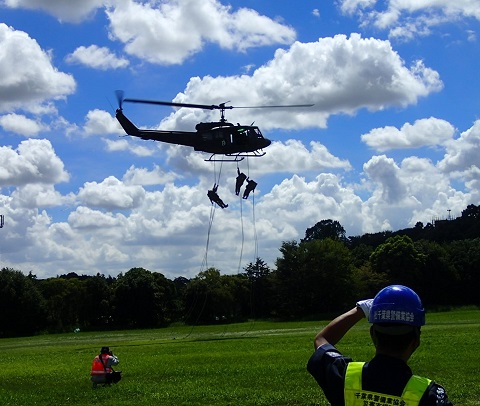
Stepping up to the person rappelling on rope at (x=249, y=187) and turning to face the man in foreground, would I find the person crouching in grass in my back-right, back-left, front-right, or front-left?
front-right

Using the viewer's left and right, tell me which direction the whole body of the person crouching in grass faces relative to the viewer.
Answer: facing away from the viewer and to the right of the viewer

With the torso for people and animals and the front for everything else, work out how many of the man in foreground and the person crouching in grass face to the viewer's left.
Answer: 0

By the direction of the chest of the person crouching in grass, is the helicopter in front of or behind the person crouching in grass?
in front

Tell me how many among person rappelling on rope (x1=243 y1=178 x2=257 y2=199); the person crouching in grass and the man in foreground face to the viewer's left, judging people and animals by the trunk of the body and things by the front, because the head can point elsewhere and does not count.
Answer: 1

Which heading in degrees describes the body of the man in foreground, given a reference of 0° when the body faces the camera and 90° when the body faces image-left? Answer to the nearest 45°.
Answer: approximately 180°

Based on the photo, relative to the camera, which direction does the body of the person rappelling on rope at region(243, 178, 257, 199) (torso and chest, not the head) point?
to the viewer's left

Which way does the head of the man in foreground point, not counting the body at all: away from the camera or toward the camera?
away from the camera

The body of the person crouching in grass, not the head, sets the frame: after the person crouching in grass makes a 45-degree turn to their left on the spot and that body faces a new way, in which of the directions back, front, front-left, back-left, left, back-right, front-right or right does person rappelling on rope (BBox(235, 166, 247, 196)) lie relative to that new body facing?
front-right

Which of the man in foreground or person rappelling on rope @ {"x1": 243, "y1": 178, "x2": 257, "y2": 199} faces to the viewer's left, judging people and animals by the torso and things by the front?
the person rappelling on rope
